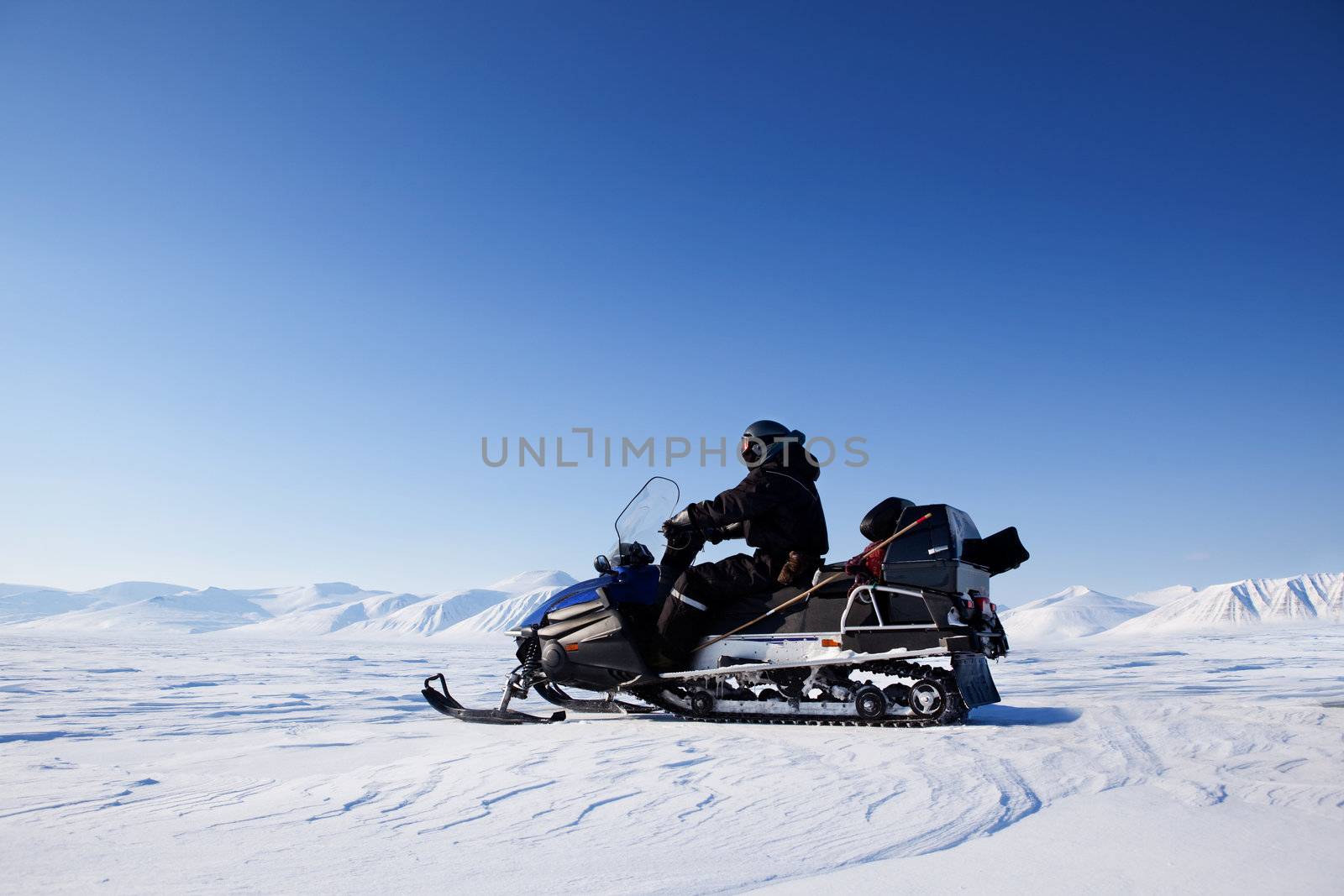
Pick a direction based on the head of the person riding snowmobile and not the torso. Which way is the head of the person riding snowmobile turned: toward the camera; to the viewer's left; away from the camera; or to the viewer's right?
to the viewer's left

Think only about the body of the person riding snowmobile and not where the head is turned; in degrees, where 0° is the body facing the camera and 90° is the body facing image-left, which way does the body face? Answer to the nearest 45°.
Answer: approximately 90°
